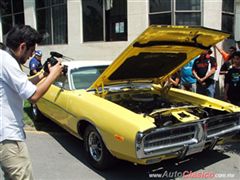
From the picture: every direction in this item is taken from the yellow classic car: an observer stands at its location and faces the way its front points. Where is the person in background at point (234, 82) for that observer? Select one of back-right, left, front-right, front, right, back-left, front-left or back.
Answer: left

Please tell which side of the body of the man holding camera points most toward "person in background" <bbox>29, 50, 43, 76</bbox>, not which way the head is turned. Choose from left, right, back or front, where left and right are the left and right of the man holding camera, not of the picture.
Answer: left

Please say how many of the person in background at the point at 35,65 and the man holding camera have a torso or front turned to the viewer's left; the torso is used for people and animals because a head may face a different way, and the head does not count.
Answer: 0

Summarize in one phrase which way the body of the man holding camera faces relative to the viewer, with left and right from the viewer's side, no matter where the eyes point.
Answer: facing to the right of the viewer

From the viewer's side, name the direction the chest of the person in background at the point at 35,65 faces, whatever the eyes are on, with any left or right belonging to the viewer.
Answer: facing the viewer and to the right of the viewer

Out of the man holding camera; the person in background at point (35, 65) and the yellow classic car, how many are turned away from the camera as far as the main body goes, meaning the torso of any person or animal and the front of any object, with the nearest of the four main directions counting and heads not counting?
0

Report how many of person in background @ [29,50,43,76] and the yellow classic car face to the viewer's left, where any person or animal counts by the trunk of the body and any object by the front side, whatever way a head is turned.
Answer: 0

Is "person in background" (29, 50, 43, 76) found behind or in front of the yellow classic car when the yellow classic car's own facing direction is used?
behind

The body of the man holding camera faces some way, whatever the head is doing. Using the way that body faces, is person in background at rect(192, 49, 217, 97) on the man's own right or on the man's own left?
on the man's own left

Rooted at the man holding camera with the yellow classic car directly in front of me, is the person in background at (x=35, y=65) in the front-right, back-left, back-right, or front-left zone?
front-left

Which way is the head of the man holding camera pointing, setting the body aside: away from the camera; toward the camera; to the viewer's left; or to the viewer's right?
to the viewer's right

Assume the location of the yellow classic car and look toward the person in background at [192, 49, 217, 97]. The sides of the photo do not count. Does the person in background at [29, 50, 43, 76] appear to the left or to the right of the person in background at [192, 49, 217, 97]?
left

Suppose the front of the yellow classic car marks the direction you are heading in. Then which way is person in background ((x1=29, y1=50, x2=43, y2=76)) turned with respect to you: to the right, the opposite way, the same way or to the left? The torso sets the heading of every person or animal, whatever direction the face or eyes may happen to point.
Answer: the same way

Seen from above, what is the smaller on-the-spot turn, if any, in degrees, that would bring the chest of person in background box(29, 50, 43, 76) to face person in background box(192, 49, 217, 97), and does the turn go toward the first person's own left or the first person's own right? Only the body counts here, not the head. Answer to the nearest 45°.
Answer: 0° — they already face them
